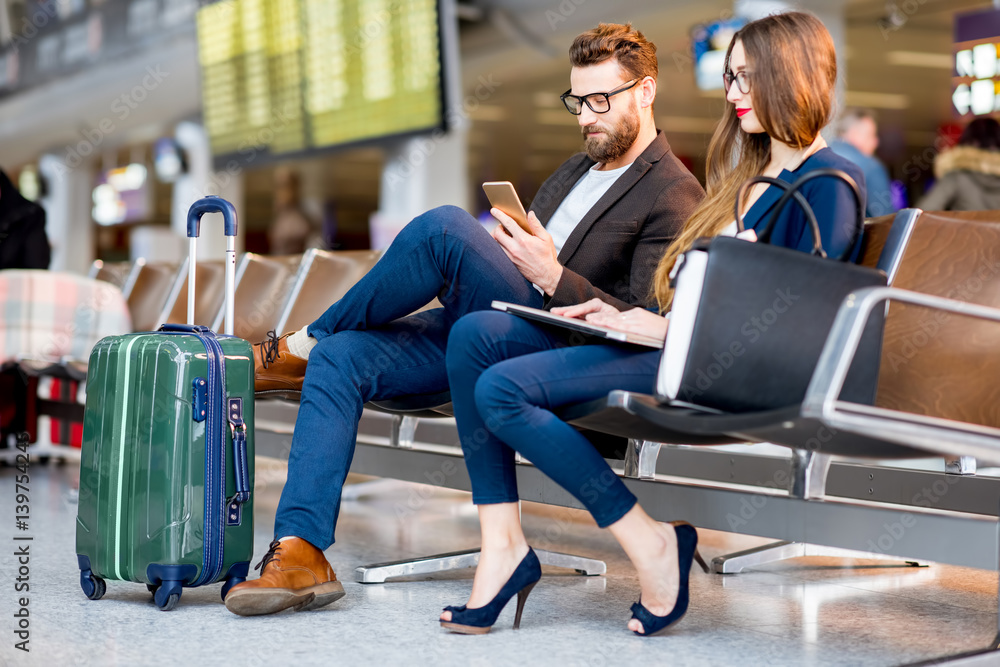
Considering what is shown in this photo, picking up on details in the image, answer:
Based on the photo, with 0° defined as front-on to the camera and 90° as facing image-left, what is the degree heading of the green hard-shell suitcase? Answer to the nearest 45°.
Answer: approximately 45°

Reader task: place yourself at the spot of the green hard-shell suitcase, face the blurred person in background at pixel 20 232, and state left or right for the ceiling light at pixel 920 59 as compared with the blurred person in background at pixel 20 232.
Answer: right

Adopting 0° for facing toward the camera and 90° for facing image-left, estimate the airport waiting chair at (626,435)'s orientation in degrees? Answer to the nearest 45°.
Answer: approximately 45°

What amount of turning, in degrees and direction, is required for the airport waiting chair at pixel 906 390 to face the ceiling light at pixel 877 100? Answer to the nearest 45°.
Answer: approximately 135° to its right

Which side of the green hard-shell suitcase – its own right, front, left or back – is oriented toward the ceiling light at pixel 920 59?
back

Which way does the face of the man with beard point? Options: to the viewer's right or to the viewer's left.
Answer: to the viewer's left

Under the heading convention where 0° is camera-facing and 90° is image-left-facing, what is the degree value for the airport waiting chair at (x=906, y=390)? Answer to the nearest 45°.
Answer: approximately 45°

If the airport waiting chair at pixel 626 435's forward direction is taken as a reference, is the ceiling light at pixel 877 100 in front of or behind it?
behind

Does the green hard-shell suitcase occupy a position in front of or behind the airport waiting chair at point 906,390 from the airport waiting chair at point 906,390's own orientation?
in front

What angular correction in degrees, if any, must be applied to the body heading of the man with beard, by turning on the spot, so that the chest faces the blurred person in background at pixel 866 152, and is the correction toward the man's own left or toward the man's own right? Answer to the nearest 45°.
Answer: approximately 180°

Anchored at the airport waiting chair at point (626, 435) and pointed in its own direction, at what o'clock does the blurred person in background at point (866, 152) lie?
The blurred person in background is roughly at 5 o'clock from the airport waiting chair.

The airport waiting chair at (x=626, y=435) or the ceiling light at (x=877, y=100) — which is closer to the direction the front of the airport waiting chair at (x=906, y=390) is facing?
the airport waiting chair

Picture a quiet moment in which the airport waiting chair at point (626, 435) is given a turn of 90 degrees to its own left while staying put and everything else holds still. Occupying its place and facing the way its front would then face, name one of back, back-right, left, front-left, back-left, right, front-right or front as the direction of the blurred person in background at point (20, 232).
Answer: back
